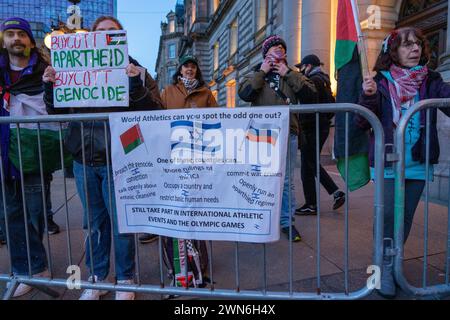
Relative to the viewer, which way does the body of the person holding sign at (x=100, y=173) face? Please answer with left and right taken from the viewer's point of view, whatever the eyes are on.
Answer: facing the viewer

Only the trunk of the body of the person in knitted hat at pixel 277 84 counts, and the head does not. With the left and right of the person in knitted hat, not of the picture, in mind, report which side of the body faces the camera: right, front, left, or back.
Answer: front

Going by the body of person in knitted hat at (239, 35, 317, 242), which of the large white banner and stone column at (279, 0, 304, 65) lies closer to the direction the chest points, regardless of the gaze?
the large white banner

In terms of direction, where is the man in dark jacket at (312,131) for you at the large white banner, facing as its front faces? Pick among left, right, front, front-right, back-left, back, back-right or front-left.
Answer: back-left

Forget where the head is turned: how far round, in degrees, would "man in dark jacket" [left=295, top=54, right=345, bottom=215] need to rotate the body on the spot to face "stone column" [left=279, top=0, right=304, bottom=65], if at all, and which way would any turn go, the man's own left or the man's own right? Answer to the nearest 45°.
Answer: approximately 90° to the man's own right

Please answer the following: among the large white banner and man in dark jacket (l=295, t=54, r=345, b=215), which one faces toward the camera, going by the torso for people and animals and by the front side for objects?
the large white banner

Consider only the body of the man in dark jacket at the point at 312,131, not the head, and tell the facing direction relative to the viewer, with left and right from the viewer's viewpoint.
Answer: facing to the left of the viewer

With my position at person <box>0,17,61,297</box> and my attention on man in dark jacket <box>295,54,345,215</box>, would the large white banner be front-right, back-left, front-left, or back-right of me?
front-right
